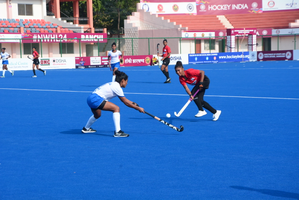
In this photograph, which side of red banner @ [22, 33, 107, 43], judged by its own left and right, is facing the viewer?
front

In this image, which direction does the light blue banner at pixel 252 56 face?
toward the camera

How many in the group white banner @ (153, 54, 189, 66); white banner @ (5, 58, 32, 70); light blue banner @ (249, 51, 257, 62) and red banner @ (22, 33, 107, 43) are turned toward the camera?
4

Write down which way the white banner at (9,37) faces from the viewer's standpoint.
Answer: facing the viewer

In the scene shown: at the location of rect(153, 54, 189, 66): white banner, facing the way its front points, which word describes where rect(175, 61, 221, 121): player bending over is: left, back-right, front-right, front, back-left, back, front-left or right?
front

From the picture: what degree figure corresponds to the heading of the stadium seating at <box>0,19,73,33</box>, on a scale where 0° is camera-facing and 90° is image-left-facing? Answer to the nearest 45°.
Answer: approximately 0°

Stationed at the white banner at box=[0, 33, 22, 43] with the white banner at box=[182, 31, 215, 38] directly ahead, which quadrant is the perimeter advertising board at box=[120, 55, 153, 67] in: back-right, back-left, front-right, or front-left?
front-right

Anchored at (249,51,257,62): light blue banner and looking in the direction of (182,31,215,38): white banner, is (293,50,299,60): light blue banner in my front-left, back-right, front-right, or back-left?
back-right

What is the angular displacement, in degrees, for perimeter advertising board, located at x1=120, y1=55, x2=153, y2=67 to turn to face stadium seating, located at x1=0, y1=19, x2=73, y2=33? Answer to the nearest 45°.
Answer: approximately 135° to its right

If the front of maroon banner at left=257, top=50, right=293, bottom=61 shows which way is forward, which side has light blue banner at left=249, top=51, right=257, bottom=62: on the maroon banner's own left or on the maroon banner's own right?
on the maroon banner's own right

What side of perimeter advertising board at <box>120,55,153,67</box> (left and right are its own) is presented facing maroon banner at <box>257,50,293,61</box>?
left
